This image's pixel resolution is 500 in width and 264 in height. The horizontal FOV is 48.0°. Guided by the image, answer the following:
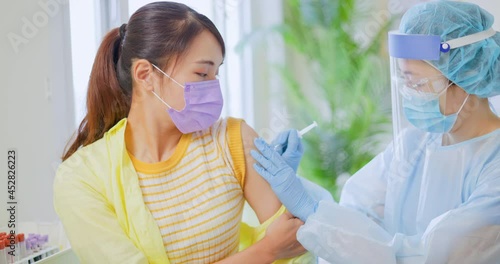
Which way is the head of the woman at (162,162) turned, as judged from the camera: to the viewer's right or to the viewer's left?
to the viewer's right

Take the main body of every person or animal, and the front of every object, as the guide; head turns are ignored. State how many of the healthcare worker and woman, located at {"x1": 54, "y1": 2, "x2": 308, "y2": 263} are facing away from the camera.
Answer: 0

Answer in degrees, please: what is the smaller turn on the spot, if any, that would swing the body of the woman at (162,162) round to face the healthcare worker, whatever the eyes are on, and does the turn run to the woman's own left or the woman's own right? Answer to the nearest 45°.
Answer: approximately 45° to the woman's own left

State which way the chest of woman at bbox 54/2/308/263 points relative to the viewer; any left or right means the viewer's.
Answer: facing the viewer and to the right of the viewer

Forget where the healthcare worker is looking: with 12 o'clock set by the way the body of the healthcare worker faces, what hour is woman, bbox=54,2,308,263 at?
The woman is roughly at 1 o'clock from the healthcare worker.

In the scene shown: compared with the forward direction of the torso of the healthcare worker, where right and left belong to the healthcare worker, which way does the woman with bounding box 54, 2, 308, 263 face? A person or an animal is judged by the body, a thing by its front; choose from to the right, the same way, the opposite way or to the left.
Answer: to the left

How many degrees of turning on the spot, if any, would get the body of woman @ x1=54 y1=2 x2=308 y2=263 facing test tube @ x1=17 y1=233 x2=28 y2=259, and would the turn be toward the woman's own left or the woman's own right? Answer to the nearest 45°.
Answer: approximately 135° to the woman's own right

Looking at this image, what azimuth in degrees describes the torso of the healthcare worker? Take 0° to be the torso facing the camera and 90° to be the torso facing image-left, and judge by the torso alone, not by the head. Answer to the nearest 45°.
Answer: approximately 45°

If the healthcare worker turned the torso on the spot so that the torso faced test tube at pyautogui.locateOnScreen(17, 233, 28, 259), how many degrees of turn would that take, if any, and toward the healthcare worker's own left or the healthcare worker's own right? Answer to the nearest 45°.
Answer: approximately 45° to the healthcare worker's own right
